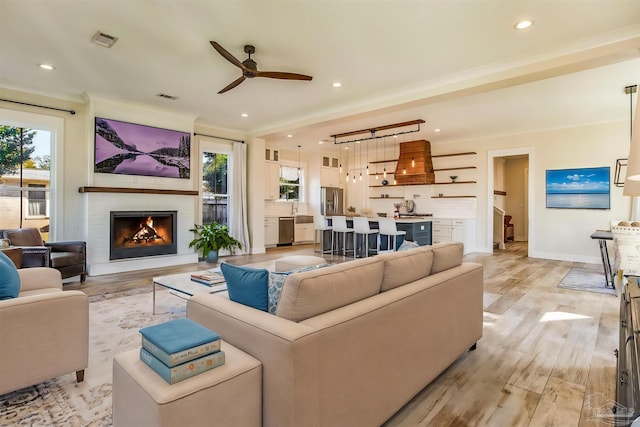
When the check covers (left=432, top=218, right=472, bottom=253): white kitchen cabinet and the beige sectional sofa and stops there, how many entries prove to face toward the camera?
1

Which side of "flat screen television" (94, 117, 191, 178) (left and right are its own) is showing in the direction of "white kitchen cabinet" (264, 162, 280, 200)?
left

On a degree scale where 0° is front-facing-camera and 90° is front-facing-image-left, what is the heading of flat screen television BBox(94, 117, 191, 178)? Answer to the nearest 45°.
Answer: approximately 315°

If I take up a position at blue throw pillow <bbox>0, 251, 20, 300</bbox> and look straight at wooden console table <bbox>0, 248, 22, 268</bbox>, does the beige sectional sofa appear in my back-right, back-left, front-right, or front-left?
back-right

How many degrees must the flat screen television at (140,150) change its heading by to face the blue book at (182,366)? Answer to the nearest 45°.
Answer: approximately 45° to its right

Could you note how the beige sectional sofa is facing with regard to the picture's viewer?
facing away from the viewer and to the left of the viewer

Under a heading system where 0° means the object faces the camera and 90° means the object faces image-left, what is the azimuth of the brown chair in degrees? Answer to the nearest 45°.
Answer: approximately 315°

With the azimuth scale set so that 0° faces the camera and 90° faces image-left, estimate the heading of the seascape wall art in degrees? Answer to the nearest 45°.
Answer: approximately 0°

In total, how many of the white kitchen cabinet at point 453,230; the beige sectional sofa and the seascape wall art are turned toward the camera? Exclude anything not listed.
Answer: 2

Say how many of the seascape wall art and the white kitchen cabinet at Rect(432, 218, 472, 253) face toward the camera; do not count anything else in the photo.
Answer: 2

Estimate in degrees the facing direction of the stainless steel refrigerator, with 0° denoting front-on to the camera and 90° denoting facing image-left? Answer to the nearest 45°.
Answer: approximately 315°
